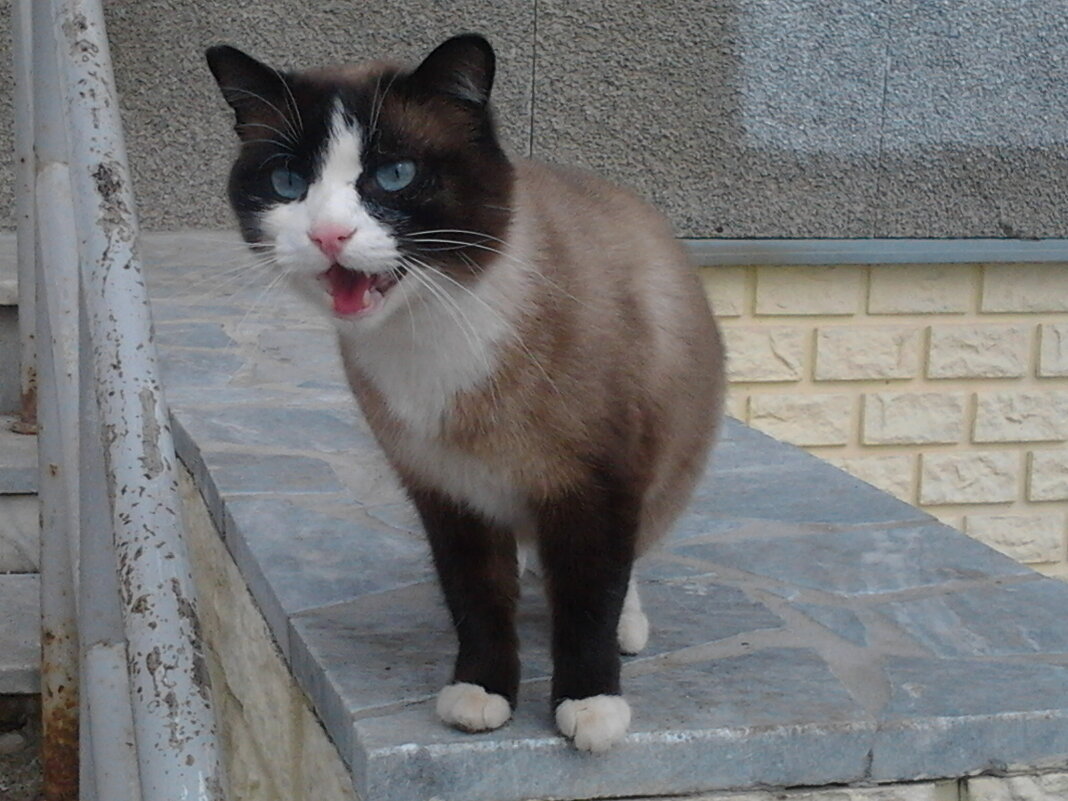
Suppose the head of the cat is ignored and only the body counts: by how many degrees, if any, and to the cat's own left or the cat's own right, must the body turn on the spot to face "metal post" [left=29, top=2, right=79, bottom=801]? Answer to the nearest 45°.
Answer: approximately 90° to the cat's own right

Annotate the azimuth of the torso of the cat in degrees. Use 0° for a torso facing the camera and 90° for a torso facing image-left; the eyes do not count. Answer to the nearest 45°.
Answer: approximately 45°

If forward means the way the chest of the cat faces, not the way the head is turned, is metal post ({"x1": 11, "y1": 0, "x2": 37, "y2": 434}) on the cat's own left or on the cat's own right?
on the cat's own right
